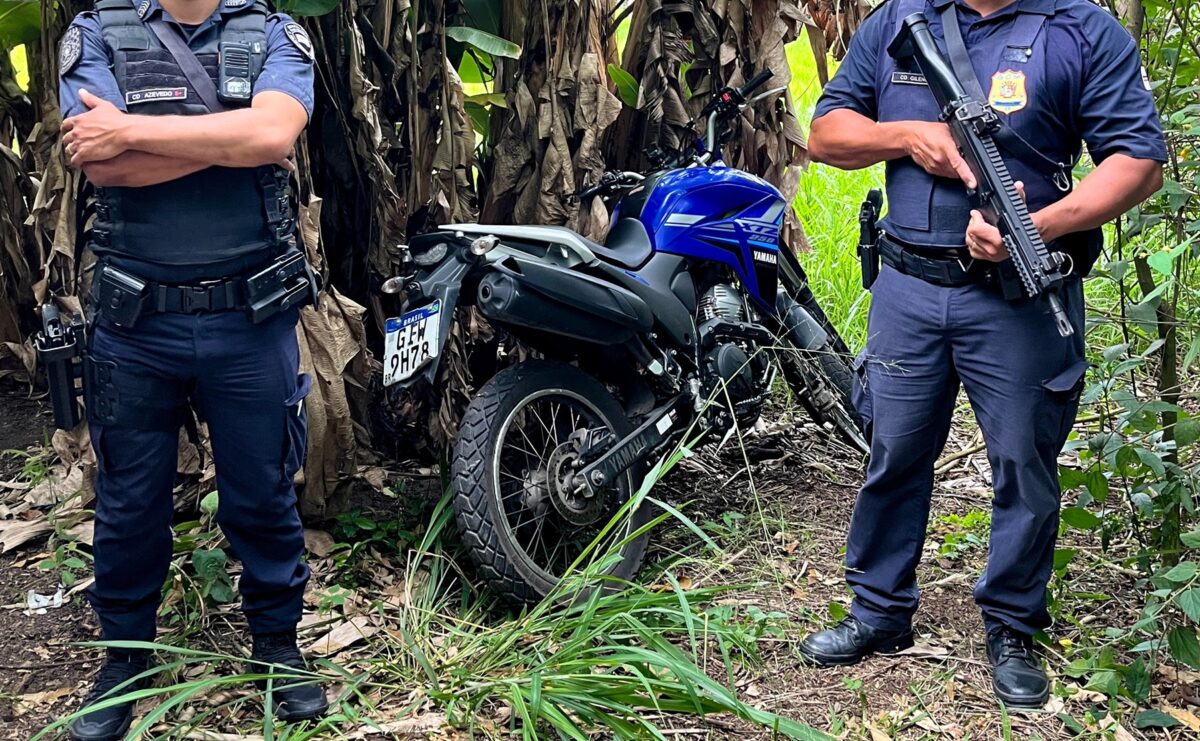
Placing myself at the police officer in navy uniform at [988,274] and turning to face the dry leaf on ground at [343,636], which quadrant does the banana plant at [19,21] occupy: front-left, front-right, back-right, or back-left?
front-right

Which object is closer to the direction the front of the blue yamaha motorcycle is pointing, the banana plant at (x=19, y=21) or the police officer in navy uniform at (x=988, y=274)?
the police officer in navy uniform

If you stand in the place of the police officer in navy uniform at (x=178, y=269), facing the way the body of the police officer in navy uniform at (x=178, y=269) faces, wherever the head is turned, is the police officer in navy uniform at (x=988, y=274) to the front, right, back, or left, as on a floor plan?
left

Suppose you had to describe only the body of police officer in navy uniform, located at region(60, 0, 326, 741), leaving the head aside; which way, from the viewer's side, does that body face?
toward the camera

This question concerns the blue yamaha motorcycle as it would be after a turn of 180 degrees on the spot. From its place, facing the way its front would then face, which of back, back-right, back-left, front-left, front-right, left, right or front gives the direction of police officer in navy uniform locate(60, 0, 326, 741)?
front

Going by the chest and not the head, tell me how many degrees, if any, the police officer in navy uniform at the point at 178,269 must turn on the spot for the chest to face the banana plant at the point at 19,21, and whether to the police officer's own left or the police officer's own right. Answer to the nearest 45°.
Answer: approximately 180°

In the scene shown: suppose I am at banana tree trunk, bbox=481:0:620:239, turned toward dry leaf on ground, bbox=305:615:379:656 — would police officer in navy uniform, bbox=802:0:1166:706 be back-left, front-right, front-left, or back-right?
front-left

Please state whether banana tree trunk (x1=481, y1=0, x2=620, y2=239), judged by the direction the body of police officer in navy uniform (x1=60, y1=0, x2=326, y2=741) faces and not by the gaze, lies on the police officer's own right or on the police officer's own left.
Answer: on the police officer's own left

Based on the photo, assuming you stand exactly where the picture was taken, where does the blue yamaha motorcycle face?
facing away from the viewer and to the right of the viewer

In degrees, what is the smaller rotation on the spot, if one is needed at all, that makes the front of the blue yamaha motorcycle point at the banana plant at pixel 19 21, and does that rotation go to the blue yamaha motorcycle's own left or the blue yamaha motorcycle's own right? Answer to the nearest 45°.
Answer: approximately 135° to the blue yamaha motorcycle's own left
